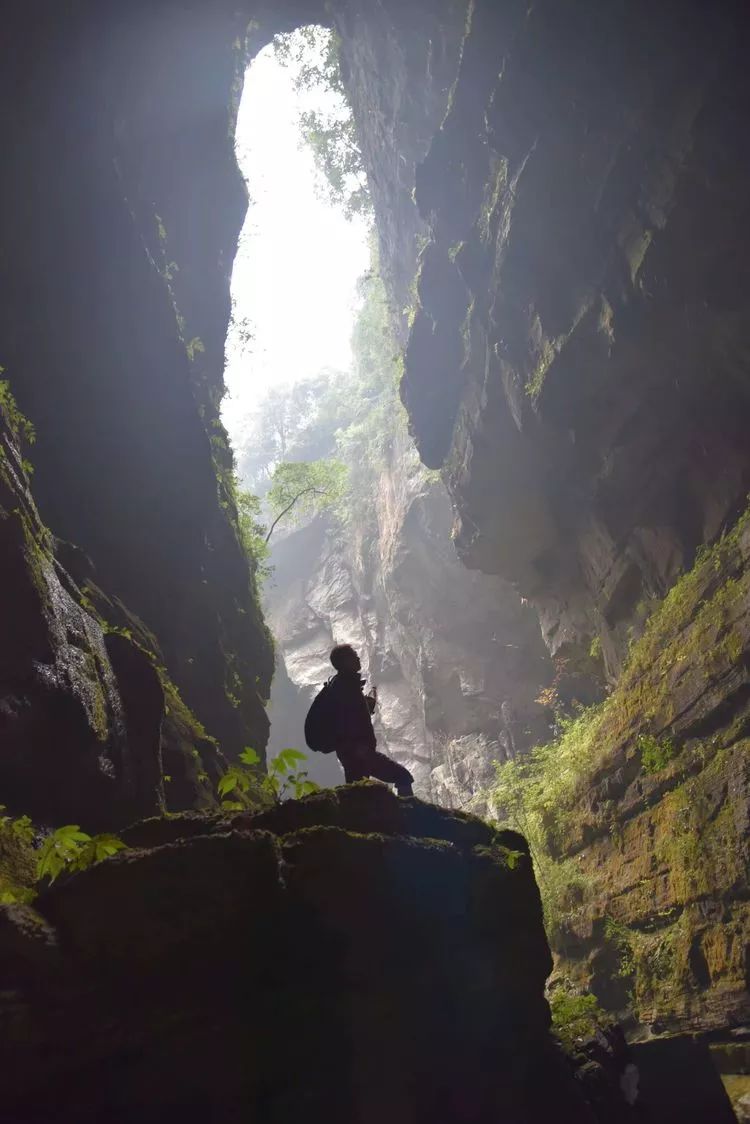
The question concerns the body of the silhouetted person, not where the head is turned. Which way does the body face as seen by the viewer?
to the viewer's right

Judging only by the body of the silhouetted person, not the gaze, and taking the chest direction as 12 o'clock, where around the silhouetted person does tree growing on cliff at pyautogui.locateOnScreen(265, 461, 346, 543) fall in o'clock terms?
The tree growing on cliff is roughly at 9 o'clock from the silhouetted person.

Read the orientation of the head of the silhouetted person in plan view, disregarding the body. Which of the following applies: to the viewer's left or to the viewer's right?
to the viewer's right
